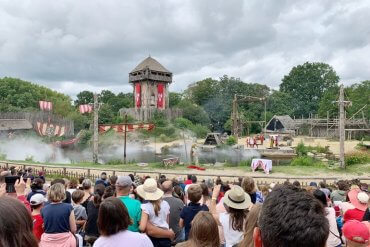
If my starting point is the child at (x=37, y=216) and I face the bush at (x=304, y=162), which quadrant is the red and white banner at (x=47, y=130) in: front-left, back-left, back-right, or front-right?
front-left

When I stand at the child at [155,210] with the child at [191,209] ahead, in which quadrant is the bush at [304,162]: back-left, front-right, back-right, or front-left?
front-left

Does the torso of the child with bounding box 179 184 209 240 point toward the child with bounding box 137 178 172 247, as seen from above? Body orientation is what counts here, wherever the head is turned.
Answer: no

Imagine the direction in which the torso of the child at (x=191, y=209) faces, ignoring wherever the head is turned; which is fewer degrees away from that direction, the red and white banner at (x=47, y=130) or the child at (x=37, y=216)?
the red and white banner

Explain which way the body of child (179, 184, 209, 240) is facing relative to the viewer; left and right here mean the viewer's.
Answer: facing away from the viewer

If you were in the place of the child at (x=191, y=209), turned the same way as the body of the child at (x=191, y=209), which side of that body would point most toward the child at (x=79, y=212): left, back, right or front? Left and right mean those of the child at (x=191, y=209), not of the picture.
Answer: left

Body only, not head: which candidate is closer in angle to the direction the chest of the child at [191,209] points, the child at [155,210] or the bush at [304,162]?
the bush

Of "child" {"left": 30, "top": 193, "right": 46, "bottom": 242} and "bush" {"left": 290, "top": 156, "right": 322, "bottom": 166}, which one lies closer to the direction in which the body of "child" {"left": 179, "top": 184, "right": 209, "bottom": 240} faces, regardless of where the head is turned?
the bush

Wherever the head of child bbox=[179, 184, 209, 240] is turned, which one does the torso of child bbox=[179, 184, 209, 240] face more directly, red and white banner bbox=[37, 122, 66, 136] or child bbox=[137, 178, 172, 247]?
the red and white banner
